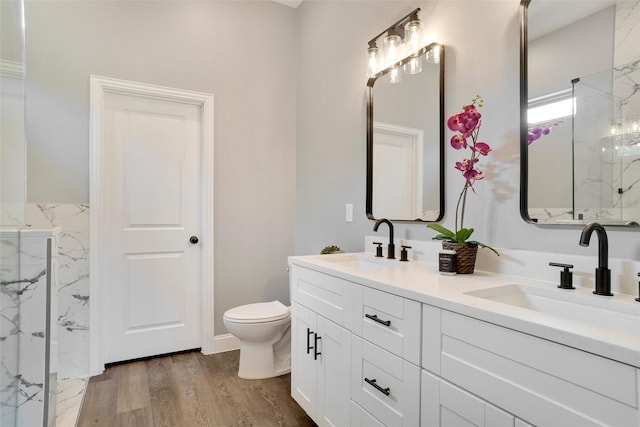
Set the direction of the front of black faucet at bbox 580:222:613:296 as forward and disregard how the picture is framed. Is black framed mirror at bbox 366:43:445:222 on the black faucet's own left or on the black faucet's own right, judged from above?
on the black faucet's own right

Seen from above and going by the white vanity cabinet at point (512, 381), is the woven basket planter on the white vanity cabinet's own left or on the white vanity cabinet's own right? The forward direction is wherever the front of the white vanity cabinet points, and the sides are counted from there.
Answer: on the white vanity cabinet's own right

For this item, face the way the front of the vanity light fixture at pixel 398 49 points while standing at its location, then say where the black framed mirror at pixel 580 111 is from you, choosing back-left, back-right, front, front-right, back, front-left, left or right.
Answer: left

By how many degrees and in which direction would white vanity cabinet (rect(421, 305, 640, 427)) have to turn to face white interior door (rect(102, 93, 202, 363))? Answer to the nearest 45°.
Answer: approximately 45° to its right

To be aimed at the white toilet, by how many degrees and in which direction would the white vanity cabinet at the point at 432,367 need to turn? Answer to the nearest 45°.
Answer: approximately 90° to its right

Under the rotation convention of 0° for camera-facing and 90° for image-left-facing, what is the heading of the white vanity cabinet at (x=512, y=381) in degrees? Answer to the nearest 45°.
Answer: approximately 45°
